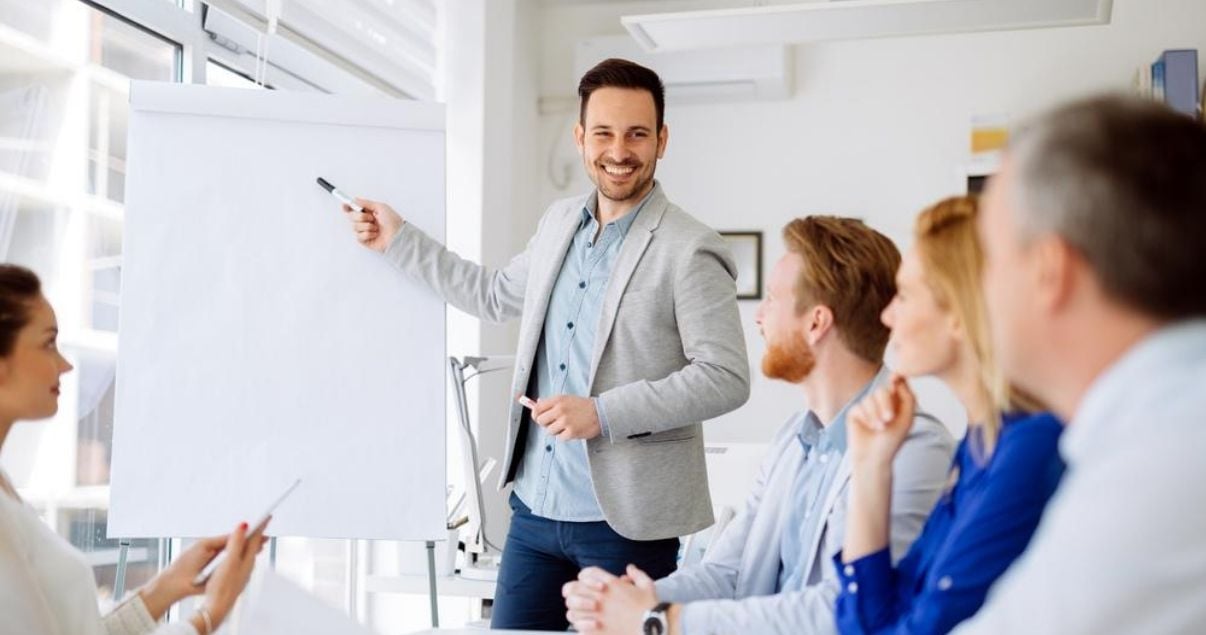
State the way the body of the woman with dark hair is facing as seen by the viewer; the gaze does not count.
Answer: to the viewer's right

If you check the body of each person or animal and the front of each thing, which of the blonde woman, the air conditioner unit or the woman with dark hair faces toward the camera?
the air conditioner unit

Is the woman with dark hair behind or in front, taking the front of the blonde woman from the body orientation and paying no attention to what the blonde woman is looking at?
in front

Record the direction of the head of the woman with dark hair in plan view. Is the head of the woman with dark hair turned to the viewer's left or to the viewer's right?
to the viewer's right

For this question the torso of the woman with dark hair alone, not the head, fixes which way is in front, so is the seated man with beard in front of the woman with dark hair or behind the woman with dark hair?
in front

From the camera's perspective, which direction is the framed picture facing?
toward the camera

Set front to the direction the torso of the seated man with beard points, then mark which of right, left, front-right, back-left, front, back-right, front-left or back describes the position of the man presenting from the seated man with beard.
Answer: right

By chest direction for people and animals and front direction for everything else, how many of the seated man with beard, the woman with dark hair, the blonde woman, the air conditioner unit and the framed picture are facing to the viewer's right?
1

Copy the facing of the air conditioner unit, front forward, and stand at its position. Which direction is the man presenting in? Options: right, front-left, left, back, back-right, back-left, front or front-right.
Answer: front

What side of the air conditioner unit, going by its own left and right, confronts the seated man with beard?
front

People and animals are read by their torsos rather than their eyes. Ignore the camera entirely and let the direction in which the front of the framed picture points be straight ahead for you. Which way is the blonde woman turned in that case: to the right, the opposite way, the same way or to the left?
to the right

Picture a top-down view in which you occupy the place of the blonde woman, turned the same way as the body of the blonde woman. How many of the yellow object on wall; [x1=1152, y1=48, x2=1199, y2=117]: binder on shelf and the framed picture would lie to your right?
3

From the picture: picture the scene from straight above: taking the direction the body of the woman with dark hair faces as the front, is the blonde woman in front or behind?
in front

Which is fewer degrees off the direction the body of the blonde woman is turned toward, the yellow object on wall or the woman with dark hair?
the woman with dark hair

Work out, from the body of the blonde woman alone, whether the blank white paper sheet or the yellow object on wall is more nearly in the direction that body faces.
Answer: the blank white paper sheet
